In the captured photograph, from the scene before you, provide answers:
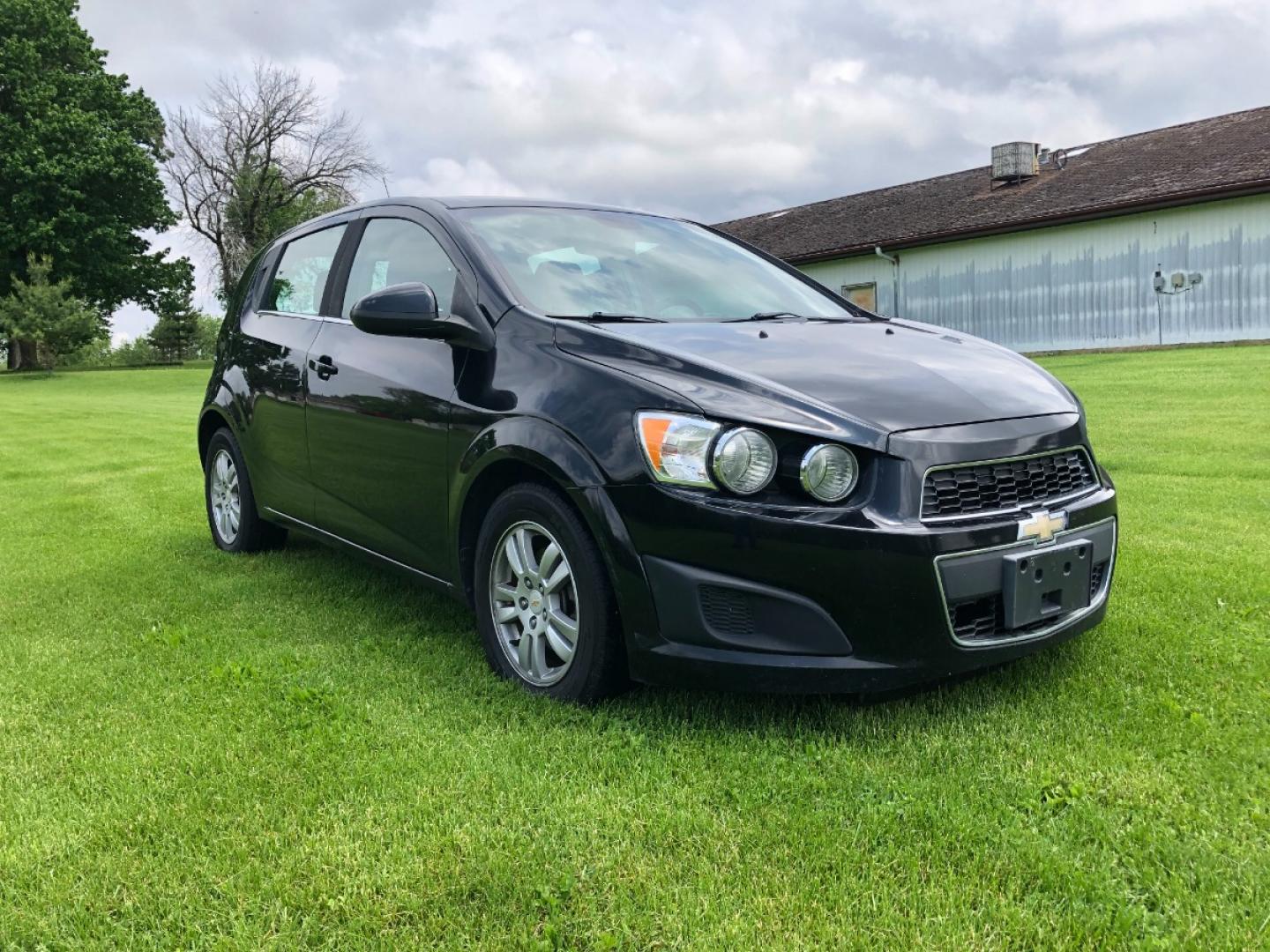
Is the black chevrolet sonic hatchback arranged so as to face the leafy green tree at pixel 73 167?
no

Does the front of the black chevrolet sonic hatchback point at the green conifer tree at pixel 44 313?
no

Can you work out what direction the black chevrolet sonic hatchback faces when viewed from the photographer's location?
facing the viewer and to the right of the viewer

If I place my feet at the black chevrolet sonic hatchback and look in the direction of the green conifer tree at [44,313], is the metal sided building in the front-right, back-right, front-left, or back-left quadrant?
front-right

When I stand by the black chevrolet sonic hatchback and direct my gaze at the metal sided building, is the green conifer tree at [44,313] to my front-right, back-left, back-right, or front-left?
front-left

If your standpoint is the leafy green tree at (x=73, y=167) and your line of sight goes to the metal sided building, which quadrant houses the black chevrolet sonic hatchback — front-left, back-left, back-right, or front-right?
front-right

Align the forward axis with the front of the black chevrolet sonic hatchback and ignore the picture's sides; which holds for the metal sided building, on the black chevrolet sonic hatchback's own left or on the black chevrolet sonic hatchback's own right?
on the black chevrolet sonic hatchback's own left

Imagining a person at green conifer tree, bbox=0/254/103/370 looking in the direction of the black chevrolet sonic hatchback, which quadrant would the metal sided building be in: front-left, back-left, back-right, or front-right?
front-left
